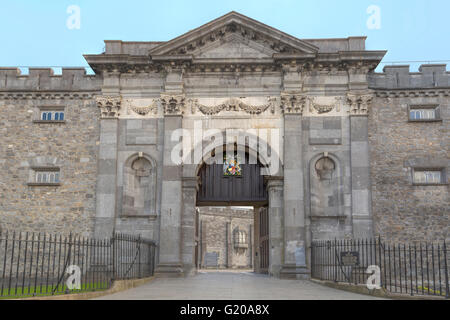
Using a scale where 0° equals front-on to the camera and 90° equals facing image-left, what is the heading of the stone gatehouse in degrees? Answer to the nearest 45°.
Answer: approximately 0°

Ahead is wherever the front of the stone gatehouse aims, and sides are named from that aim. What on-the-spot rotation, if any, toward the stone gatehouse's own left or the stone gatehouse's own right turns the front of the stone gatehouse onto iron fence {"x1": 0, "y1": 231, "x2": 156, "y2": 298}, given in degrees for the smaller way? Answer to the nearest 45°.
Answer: approximately 90° to the stone gatehouse's own right
